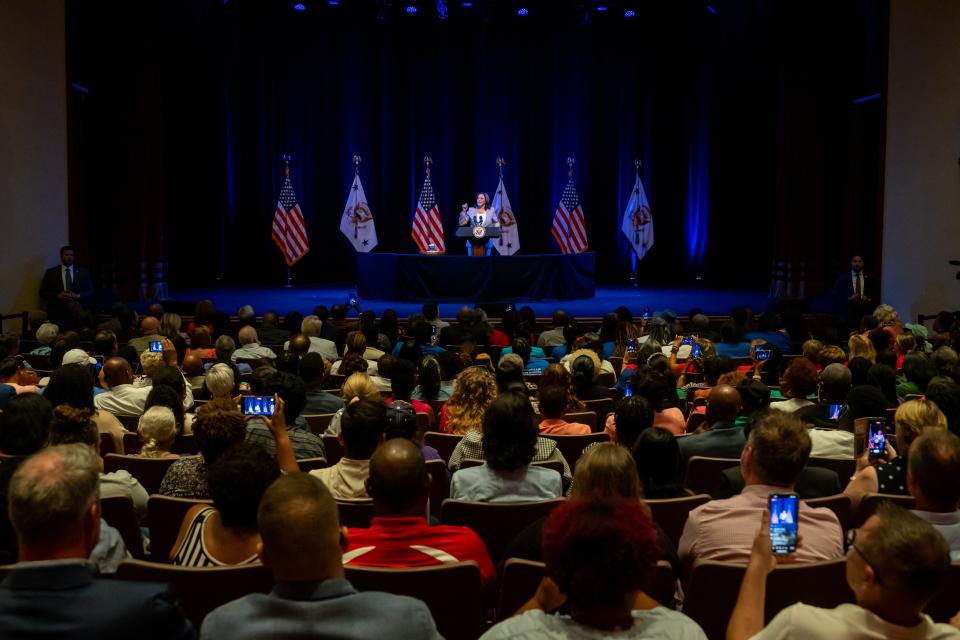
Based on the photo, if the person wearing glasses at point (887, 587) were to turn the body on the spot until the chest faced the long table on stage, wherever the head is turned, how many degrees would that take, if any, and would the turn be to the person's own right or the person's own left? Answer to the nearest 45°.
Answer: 0° — they already face it

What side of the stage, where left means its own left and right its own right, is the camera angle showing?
front

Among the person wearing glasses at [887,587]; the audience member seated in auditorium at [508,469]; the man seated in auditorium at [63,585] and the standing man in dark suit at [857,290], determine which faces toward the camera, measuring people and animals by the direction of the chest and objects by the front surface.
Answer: the standing man in dark suit

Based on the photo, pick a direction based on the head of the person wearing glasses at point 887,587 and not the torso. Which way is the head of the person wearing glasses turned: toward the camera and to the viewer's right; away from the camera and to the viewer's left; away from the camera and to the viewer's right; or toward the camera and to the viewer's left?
away from the camera and to the viewer's left

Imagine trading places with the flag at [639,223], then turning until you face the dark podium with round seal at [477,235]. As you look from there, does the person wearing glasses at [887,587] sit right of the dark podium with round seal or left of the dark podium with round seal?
left

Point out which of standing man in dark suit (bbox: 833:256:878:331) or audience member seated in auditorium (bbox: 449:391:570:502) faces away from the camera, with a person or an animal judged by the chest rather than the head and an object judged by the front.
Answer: the audience member seated in auditorium

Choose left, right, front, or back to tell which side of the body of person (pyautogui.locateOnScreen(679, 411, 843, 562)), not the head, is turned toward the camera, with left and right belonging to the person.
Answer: back

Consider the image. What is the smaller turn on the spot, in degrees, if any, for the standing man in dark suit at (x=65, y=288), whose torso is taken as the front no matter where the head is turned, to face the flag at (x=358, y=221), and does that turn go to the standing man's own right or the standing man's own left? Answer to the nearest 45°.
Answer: approximately 135° to the standing man's own left

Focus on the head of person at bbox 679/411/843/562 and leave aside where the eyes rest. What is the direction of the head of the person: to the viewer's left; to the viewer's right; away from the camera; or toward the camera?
away from the camera

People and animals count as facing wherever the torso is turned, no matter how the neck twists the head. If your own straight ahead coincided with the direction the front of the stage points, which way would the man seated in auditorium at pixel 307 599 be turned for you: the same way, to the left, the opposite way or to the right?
the opposite way

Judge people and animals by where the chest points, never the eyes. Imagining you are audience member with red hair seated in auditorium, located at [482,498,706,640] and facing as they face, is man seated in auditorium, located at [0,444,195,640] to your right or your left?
on your left

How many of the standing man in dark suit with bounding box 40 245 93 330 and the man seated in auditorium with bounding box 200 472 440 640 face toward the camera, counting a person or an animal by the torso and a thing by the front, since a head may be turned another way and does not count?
1

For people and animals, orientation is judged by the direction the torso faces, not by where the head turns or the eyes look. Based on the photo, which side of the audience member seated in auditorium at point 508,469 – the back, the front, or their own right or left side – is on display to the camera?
back

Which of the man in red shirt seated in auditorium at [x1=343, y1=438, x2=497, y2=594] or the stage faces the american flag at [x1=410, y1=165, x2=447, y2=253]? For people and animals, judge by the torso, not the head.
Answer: the man in red shirt seated in auditorium

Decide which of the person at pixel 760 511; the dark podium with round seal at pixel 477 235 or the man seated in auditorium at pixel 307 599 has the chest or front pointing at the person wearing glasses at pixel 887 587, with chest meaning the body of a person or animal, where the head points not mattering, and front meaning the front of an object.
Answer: the dark podium with round seal

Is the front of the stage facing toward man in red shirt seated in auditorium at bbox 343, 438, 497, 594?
yes

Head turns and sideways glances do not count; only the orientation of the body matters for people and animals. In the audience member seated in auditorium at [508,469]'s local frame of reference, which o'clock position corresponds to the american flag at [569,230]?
The american flag is roughly at 12 o'clock from the audience member seated in auditorium.

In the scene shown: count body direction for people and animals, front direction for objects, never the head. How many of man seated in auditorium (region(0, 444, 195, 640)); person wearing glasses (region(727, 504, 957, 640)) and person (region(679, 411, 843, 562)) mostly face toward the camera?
0
